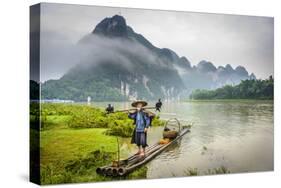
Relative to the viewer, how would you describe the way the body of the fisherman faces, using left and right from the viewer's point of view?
facing the viewer

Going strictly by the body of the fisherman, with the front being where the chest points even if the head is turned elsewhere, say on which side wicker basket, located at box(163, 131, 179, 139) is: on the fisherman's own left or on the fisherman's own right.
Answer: on the fisherman's own left

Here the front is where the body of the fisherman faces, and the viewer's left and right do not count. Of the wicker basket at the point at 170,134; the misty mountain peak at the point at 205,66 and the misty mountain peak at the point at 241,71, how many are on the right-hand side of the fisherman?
0

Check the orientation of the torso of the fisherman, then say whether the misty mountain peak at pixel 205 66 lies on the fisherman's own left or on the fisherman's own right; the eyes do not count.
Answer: on the fisherman's own left
